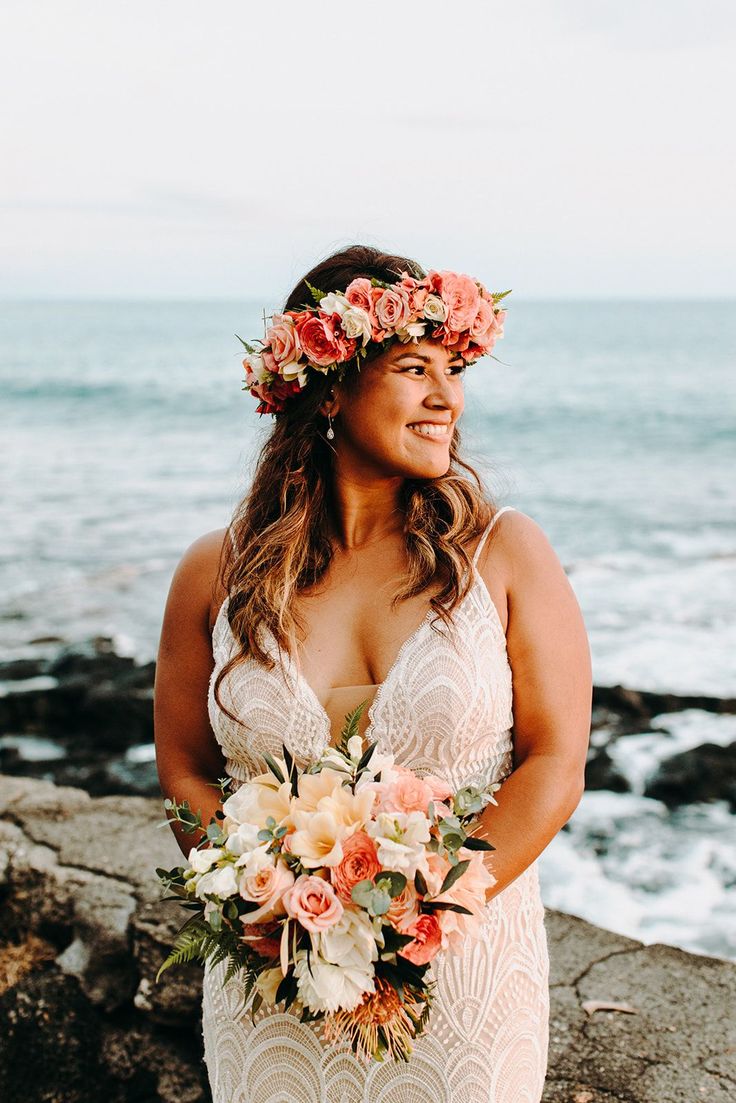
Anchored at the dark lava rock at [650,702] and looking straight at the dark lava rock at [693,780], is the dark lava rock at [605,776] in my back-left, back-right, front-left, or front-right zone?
front-right

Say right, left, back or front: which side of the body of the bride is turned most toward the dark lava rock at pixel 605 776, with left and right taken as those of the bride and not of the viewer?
back

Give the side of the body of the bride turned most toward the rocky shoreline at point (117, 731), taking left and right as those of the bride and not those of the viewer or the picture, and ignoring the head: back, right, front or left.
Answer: back

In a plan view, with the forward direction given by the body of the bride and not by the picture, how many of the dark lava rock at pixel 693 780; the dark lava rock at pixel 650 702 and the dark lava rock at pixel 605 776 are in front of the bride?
0

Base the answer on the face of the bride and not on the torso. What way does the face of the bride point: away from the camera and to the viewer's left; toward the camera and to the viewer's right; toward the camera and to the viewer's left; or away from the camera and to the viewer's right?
toward the camera and to the viewer's right

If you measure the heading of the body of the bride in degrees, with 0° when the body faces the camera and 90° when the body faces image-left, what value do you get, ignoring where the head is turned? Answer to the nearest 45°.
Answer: approximately 0°

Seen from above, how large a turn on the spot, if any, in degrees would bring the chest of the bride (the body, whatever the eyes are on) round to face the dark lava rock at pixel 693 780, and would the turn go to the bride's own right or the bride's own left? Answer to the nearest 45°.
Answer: approximately 135° to the bride's own left

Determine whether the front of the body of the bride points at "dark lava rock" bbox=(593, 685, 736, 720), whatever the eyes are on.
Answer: no
